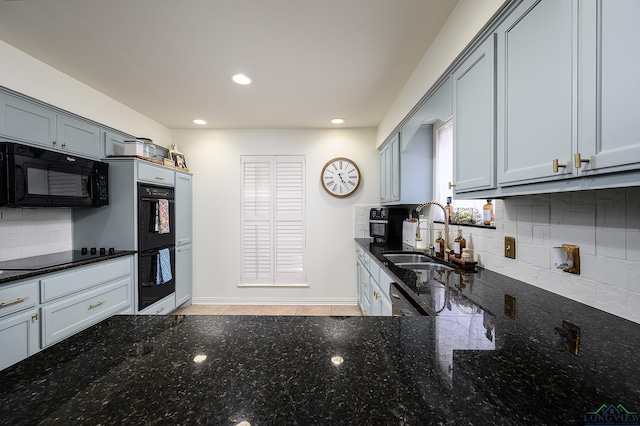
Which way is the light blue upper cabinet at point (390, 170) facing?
to the viewer's left

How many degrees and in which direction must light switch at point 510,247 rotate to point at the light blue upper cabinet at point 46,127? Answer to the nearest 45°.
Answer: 0° — it already faces it

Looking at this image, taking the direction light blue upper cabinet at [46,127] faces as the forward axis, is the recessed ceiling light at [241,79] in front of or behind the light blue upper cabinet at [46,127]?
in front

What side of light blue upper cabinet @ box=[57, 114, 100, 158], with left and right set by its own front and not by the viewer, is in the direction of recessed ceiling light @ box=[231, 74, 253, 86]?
front

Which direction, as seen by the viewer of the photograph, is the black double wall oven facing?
facing the viewer and to the right of the viewer

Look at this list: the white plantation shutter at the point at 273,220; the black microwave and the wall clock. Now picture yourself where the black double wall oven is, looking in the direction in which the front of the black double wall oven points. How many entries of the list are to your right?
1

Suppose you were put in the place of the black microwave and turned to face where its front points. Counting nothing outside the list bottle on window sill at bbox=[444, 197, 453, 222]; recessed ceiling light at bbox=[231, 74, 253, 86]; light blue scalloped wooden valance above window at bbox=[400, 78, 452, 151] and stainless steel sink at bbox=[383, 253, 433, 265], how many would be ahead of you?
4

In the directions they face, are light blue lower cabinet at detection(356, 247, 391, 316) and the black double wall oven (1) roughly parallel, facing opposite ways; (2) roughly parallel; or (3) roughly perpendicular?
roughly parallel, facing opposite ways

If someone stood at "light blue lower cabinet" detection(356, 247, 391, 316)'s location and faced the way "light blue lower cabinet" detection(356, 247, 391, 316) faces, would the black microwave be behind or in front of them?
in front

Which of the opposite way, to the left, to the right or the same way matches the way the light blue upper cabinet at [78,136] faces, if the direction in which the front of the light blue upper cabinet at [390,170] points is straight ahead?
the opposite way

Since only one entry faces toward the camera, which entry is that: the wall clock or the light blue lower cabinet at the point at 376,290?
the wall clock

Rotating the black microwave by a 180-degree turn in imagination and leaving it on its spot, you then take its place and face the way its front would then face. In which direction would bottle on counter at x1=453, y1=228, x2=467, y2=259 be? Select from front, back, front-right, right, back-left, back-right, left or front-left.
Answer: back

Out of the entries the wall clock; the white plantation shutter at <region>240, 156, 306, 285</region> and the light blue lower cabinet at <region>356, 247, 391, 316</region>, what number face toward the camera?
2

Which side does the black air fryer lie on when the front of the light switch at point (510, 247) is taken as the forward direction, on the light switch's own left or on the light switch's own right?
on the light switch's own right

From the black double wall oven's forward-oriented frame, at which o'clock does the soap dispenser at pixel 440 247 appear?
The soap dispenser is roughly at 12 o'clock from the black double wall oven.

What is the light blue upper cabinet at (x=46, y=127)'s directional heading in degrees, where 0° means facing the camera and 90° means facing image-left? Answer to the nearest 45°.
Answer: approximately 315°

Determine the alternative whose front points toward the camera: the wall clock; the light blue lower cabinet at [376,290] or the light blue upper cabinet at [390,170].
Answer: the wall clock

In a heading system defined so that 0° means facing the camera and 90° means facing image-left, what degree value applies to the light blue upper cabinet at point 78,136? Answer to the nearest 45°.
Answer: approximately 315°

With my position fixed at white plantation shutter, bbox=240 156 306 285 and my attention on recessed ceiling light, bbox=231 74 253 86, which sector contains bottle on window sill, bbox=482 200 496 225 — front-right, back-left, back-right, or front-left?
front-left

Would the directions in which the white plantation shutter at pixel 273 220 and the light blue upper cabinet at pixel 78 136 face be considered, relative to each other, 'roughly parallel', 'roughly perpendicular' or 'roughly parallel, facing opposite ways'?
roughly perpendicular

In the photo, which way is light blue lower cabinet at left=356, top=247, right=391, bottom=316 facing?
to the viewer's left

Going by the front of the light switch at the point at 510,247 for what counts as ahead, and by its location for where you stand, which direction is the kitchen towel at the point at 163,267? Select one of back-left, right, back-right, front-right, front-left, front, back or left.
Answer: front-right

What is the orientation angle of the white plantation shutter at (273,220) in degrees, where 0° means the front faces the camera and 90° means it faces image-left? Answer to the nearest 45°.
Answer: approximately 0°

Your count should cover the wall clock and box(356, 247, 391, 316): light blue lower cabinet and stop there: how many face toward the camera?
1

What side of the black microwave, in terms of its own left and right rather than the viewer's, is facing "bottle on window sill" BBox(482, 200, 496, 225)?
front
